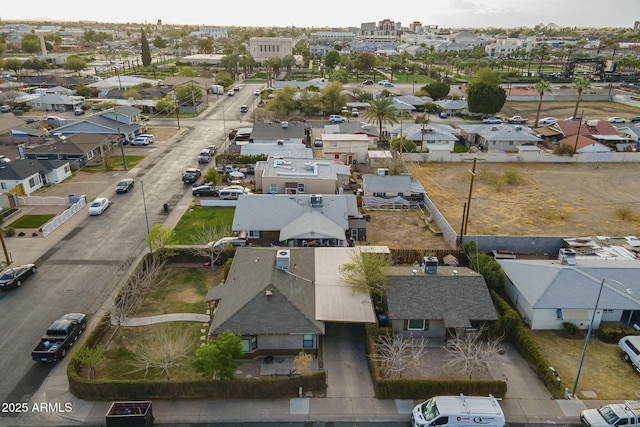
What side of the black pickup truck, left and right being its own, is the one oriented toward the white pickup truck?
right

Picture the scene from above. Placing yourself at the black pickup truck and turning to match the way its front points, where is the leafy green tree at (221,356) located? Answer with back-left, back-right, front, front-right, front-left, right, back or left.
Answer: right

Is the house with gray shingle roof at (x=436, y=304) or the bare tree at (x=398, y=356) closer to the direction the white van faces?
the bare tree

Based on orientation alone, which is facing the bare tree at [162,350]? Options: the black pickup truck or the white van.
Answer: the white van

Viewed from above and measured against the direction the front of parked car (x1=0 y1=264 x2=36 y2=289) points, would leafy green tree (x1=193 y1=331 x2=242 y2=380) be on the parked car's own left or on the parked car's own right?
on the parked car's own left

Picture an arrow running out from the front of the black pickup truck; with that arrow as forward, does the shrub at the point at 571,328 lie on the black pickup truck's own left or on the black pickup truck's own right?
on the black pickup truck's own right

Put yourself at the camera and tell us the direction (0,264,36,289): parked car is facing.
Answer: facing the viewer and to the left of the viewer

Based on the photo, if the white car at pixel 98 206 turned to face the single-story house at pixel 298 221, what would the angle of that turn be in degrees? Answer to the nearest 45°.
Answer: approximately 90° to its left

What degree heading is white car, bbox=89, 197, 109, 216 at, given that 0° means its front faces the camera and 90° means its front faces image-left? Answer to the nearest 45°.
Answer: approximately 45°

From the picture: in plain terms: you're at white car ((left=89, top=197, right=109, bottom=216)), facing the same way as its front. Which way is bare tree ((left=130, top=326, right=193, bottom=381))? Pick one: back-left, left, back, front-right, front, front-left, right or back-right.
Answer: front-left

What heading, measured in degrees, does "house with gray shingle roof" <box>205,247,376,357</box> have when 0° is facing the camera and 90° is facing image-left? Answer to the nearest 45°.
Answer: approximately 0°

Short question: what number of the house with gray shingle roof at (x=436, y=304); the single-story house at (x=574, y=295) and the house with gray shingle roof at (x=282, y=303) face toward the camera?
3

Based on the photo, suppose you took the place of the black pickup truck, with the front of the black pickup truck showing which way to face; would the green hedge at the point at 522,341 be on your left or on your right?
on your right
